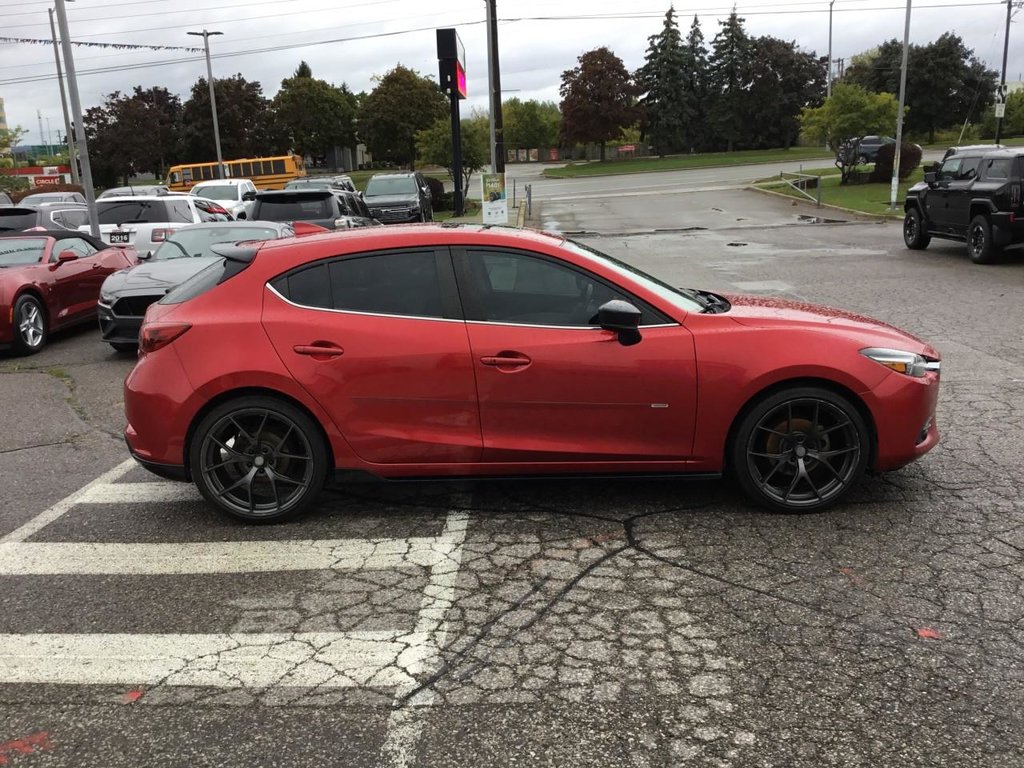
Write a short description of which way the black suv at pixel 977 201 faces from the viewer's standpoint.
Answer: facing away from the viewer and to the left of the viewer

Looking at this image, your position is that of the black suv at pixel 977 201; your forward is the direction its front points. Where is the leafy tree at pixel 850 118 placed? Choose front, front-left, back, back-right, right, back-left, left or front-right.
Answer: front-right

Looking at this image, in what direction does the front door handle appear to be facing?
toward the camera

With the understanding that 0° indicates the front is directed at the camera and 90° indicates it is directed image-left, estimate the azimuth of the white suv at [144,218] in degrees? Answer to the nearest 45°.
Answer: approximately 225°

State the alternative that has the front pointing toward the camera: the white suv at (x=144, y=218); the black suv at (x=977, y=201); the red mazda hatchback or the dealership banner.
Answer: the dealership banner

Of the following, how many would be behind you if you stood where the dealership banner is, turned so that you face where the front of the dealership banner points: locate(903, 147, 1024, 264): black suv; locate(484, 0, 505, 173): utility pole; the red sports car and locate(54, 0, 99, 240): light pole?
1

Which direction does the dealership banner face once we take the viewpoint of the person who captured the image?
facing the viewer

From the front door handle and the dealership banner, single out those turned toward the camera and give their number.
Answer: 2

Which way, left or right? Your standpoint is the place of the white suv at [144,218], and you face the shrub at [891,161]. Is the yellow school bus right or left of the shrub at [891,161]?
left

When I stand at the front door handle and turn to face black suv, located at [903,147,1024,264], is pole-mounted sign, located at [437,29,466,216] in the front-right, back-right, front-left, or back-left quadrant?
front-left

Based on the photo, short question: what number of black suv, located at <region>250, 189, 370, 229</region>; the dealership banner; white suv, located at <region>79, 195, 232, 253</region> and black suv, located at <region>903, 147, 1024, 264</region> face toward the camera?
1

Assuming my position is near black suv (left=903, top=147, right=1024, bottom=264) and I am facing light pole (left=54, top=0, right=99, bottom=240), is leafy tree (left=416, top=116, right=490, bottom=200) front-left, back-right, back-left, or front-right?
front-right

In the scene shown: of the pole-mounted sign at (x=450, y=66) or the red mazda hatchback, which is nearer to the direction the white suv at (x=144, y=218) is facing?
the pole-mounted sign
